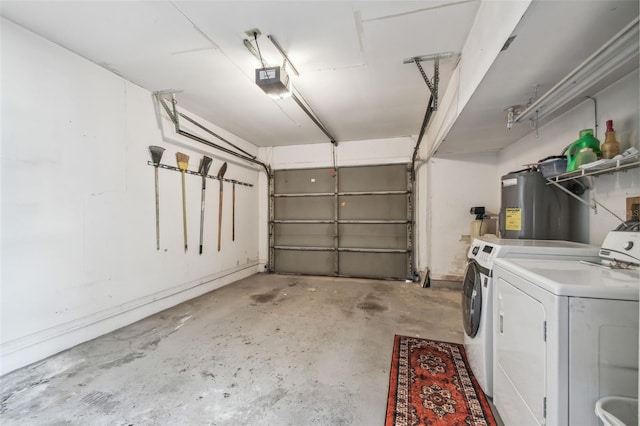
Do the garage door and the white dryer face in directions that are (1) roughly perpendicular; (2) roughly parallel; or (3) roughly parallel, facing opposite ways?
roughly perpendicular

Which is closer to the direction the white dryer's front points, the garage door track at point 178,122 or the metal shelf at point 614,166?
the garage door track

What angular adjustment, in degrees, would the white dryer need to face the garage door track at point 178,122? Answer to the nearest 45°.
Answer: approximately 45° to its right

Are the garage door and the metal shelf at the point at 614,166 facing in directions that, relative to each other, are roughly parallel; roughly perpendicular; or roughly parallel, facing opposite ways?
roughly perpendicular

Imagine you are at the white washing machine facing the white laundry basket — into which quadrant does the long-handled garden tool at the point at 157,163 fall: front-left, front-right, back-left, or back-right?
back-right

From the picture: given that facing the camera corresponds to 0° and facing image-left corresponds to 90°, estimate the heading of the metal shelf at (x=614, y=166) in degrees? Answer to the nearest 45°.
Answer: approximately 45°
